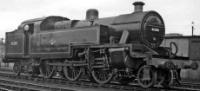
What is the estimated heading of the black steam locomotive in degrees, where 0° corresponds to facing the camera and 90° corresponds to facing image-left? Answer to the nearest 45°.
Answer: approximately 315°
